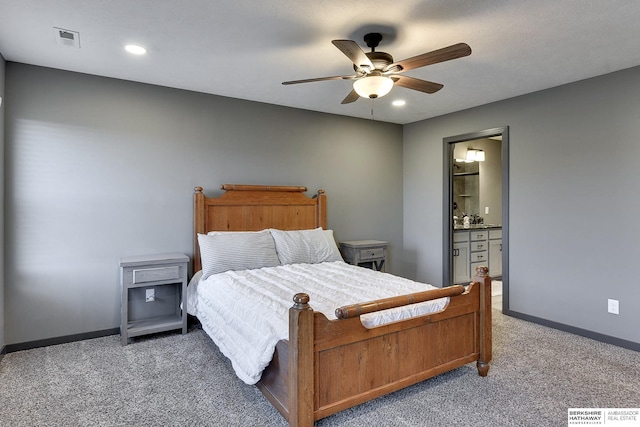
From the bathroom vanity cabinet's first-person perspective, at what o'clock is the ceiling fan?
The ceiling fan is roughly at 2 o'clock from the bathroom vanity cabinet.

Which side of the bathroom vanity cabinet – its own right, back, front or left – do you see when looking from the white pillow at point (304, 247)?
right

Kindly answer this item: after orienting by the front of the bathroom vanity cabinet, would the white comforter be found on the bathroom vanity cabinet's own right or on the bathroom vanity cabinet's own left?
on the bathroom vanity cabinet's own right

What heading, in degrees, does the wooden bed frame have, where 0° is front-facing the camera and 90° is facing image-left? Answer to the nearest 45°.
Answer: approximately 315°

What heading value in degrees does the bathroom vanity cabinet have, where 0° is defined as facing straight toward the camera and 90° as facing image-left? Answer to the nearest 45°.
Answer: approximately 315°

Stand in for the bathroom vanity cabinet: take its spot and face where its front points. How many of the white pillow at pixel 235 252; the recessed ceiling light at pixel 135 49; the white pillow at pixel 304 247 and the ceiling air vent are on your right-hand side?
4
